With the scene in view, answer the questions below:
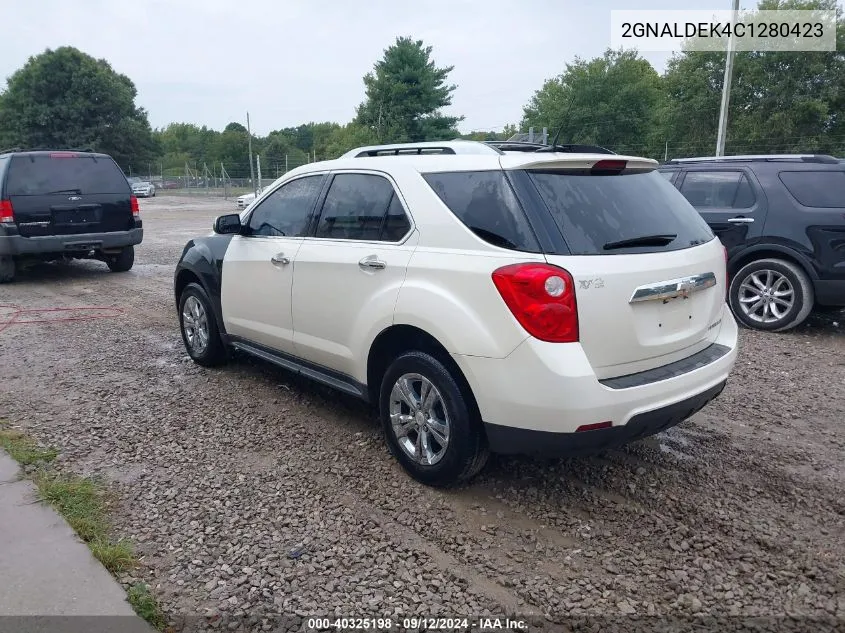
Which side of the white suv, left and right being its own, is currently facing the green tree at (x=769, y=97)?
right

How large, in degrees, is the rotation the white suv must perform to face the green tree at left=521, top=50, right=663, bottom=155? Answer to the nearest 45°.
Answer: approximately 45° to its right

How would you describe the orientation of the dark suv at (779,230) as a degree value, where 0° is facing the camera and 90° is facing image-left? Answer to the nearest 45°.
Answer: approximately 90°

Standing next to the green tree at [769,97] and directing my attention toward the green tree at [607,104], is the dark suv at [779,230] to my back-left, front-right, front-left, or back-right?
back-left

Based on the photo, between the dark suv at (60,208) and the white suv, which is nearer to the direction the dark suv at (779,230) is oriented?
the dark suv

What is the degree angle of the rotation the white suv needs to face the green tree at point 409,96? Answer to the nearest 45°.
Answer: approximately 45° to its right

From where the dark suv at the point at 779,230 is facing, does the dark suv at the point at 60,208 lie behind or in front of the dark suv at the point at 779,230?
in front

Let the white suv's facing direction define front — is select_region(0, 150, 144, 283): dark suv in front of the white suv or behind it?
in front

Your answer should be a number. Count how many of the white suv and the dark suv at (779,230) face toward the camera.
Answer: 0

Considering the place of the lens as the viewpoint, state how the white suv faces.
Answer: facing away from the viewer and to the left of the viewer
